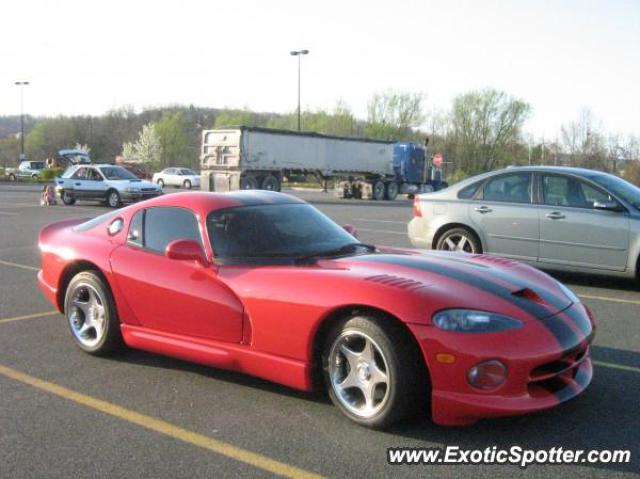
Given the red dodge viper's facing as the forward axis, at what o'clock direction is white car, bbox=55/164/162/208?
The white car is roughly at 7 o'clock from the red dodge viper.

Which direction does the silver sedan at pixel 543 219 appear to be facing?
to the viewer's right

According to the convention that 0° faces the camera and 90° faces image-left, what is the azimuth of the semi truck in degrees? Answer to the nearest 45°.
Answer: approximately 225°

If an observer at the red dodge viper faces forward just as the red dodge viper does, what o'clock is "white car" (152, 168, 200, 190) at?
The white car is roughly at 7 o'clock from the red dodge viper.

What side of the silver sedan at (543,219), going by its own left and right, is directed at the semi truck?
left

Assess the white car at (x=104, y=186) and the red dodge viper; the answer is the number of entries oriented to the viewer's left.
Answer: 0

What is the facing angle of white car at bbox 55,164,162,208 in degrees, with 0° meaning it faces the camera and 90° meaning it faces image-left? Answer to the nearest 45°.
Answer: approximately 315°

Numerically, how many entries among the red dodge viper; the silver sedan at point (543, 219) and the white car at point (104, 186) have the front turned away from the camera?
0

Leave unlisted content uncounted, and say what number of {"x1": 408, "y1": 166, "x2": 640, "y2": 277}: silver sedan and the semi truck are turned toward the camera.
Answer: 0

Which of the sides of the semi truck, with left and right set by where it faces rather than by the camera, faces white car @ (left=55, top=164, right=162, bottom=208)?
back

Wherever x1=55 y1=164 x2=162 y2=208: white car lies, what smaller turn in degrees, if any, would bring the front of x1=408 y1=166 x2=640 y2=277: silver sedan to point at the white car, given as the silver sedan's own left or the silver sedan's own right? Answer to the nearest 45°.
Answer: approximately 135° to the silver sedan's own left

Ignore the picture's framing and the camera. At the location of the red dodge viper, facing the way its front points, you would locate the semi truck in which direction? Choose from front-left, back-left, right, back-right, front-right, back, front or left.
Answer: back-left

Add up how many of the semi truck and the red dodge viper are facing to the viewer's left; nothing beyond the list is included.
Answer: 0

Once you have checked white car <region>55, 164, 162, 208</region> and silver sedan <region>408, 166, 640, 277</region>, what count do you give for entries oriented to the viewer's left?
0
